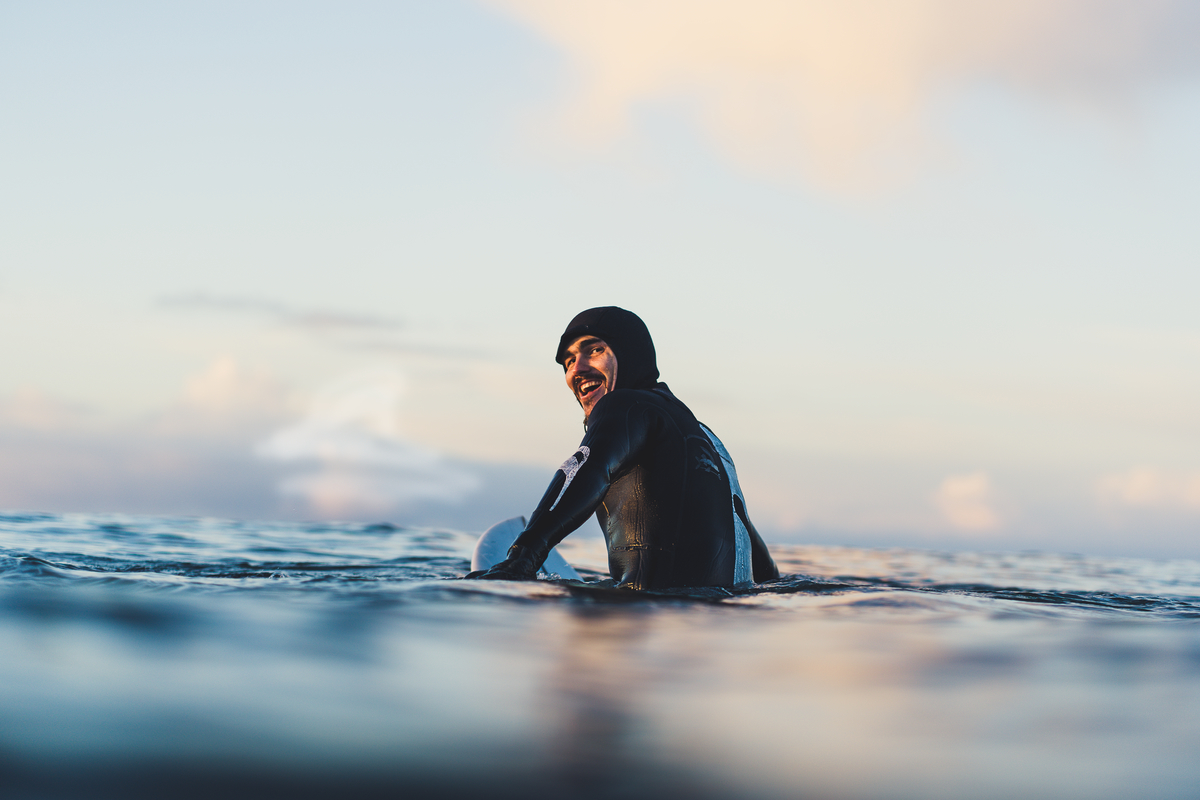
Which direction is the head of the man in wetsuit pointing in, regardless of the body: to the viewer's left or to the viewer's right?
to the viewer's left

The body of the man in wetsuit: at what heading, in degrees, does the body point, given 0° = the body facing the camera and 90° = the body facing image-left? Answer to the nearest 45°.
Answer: approximately 135°
